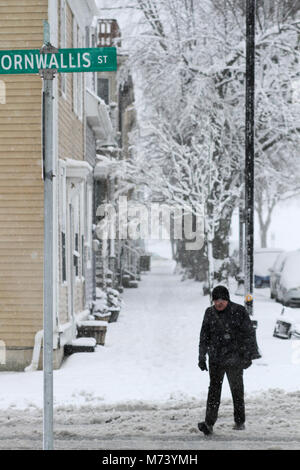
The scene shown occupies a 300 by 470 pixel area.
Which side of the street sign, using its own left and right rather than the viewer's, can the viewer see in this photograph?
front

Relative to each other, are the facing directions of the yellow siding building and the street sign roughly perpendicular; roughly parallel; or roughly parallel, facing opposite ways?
roughly perpendicular

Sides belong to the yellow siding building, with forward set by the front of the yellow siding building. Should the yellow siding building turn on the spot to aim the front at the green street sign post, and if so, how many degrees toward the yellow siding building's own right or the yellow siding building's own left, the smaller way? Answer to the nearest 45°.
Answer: approximately 90° to the yellow siding building's own right

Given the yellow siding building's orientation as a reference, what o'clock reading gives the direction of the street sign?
The street sign is roughly at 3 o'clock from the yellow siding building.

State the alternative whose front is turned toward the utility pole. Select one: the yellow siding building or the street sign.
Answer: the yellow siding building

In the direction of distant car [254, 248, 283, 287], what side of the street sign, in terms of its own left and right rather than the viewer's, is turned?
back

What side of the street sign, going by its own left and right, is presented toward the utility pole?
back

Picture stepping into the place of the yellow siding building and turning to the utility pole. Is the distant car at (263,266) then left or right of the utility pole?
left

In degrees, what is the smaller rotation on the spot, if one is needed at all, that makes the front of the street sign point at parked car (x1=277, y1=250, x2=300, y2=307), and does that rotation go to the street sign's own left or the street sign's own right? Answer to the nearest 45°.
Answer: approximately 135° to the street sign's own left

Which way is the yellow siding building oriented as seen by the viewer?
to the viewer's right

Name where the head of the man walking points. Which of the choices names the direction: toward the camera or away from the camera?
toward the camera

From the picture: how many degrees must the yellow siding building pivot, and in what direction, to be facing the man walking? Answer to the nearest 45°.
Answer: approximately 45° to its right

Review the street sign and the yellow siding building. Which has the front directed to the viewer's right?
the yellow siding building
